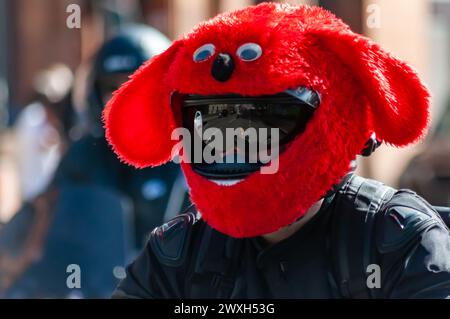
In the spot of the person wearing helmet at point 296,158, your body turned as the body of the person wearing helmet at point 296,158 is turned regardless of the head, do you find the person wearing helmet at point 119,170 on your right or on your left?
on your right

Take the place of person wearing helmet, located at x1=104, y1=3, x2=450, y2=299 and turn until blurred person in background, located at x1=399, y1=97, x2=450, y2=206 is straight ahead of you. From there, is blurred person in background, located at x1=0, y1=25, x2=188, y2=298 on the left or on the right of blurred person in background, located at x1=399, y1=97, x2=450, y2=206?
left

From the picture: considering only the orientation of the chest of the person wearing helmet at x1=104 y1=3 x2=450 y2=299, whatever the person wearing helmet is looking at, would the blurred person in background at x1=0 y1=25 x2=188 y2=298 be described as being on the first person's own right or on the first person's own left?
on the first person's own right

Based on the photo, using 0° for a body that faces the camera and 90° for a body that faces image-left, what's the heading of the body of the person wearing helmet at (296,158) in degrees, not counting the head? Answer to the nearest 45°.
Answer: approximately 45°

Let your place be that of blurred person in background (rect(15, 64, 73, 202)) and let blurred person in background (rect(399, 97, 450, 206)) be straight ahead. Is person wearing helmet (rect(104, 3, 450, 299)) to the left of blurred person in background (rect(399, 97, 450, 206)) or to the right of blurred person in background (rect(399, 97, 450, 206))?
right
